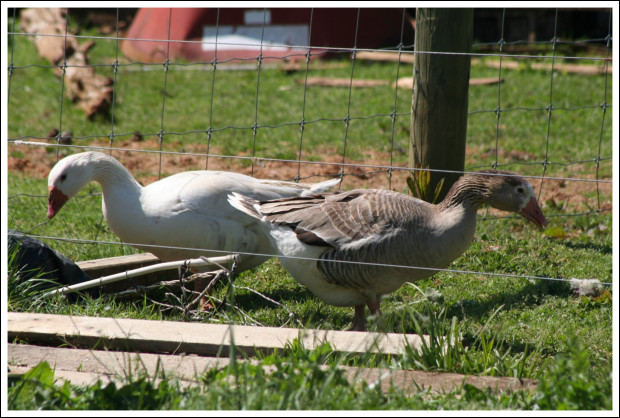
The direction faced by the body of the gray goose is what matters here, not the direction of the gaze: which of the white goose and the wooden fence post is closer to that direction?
the wooden fence post

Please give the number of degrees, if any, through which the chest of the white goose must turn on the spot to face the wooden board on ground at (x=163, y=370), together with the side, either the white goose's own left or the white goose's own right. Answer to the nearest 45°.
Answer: approximately 90° to the white goose's own left

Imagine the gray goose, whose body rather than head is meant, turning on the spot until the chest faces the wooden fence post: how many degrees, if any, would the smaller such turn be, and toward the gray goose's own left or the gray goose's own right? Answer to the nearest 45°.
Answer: approximately 90° to the gray goose's own left

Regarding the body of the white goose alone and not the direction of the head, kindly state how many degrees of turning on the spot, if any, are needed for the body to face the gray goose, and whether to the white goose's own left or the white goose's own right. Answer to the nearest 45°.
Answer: approximately 135° to the white goose's own left

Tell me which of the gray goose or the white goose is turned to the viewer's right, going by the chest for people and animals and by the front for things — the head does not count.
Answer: the gray goose

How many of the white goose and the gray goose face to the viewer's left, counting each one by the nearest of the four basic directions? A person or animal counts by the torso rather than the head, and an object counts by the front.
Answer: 1

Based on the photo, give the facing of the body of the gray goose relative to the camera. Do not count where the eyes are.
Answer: to the viewer's right

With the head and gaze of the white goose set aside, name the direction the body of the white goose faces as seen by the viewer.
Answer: to the viewer's left

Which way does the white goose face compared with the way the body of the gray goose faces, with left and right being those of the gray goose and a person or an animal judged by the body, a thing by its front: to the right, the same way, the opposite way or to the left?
the opposite way

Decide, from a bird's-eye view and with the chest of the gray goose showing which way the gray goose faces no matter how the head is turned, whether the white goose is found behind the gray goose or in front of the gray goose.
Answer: behind

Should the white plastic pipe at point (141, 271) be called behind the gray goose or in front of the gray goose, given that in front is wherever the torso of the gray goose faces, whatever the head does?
behind

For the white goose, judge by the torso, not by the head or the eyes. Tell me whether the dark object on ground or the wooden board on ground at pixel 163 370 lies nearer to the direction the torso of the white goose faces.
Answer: the dark object on ground
